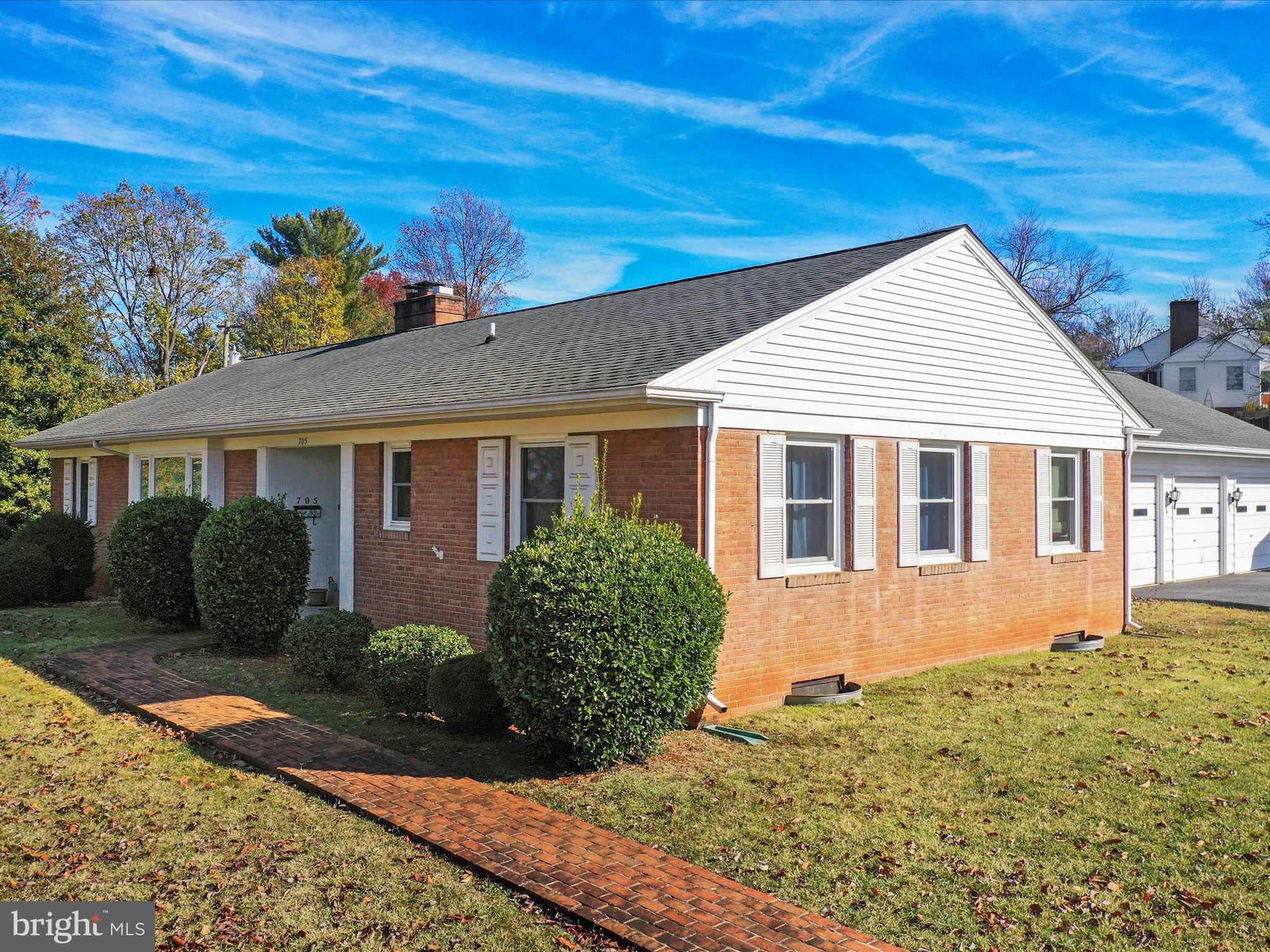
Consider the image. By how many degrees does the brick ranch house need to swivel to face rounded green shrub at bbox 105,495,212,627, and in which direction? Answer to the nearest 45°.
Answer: approximately 45° to its right

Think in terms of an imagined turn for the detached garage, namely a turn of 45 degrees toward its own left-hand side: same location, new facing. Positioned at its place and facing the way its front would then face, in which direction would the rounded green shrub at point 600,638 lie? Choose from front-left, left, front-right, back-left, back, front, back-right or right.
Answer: right

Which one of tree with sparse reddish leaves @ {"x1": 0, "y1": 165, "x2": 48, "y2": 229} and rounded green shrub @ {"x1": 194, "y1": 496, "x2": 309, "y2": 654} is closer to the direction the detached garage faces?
the rounded green shrub

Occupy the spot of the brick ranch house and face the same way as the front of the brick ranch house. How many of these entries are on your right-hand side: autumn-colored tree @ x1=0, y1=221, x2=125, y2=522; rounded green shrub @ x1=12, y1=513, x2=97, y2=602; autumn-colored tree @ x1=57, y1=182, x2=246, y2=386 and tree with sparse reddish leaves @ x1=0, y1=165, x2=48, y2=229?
4

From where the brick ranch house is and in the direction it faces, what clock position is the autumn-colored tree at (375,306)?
The autumn-colored tree is roughly at 4 o'clock from the brick ranch house.

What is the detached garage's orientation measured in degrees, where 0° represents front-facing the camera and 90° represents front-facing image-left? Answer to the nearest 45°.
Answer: approximately 315°

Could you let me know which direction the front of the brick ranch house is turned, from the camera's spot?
facing the viewer and to the left of the viewer

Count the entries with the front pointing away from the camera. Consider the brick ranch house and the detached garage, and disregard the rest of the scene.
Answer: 0

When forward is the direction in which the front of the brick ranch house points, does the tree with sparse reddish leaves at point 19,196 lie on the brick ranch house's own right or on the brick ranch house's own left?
on the brick ranch house's own right

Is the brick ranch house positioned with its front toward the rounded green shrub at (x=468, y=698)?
yes

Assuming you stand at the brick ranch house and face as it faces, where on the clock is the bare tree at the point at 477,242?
The bare tree is roughly at 4 o'clock from the brick ranch house.

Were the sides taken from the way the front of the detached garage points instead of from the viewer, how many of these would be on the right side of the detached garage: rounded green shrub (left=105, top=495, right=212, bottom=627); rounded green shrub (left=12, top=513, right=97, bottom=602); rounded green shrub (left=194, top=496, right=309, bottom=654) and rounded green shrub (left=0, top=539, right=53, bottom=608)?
4

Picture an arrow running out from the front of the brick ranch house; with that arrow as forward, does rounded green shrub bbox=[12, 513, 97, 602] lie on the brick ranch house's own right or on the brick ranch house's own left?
on the brick ranch house's own right

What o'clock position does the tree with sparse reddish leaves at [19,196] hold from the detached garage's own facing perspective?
The tree with sparse reddish leaves is roughly at 4 o'clock from the detached garage.

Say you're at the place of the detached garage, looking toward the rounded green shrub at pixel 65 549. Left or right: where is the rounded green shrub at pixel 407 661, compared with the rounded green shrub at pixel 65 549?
left

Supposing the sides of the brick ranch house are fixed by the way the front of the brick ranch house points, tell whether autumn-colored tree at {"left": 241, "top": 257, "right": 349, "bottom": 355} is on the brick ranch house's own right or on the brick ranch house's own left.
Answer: on the brick ranch house's own right
